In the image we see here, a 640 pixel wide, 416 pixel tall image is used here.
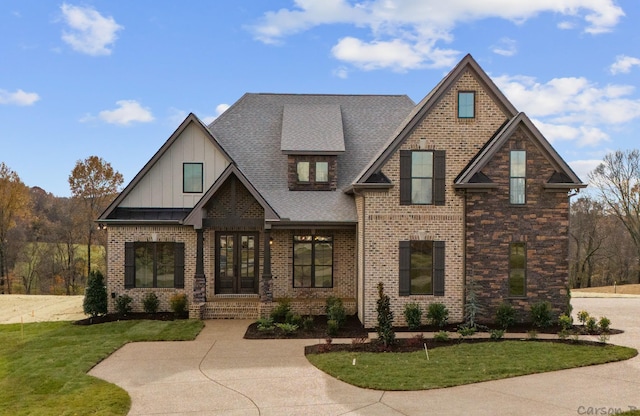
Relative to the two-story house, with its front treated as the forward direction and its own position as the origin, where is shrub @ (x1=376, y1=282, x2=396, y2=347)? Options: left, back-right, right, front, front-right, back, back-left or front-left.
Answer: front

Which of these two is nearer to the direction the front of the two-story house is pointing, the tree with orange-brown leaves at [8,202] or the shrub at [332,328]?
the shrub

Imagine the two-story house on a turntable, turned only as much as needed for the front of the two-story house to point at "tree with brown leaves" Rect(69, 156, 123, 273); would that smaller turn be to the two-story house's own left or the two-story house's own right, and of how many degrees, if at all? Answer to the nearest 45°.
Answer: approximately 135° to the two-story house's own right

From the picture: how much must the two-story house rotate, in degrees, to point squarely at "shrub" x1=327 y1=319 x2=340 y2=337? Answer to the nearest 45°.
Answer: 0° — it already faces it

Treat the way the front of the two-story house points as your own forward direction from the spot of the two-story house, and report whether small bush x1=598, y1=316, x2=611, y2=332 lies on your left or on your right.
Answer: on your left

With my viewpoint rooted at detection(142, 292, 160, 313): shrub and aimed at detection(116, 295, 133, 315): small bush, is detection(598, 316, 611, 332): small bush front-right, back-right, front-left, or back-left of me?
back-left

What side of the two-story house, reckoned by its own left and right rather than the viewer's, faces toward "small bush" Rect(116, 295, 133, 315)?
right

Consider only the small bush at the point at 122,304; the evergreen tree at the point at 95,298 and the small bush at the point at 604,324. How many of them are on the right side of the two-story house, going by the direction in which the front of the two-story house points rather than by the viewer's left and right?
2

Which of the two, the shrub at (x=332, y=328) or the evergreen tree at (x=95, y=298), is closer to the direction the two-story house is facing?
the shrub

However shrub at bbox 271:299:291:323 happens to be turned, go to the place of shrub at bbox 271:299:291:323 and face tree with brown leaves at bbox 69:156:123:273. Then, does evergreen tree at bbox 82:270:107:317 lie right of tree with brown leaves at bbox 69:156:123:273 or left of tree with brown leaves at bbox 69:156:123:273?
left

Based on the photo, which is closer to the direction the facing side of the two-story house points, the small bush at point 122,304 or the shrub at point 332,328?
the shrub

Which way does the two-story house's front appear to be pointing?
toward the camera

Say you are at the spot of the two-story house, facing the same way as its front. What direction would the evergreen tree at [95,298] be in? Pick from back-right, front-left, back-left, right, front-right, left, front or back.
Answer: right
